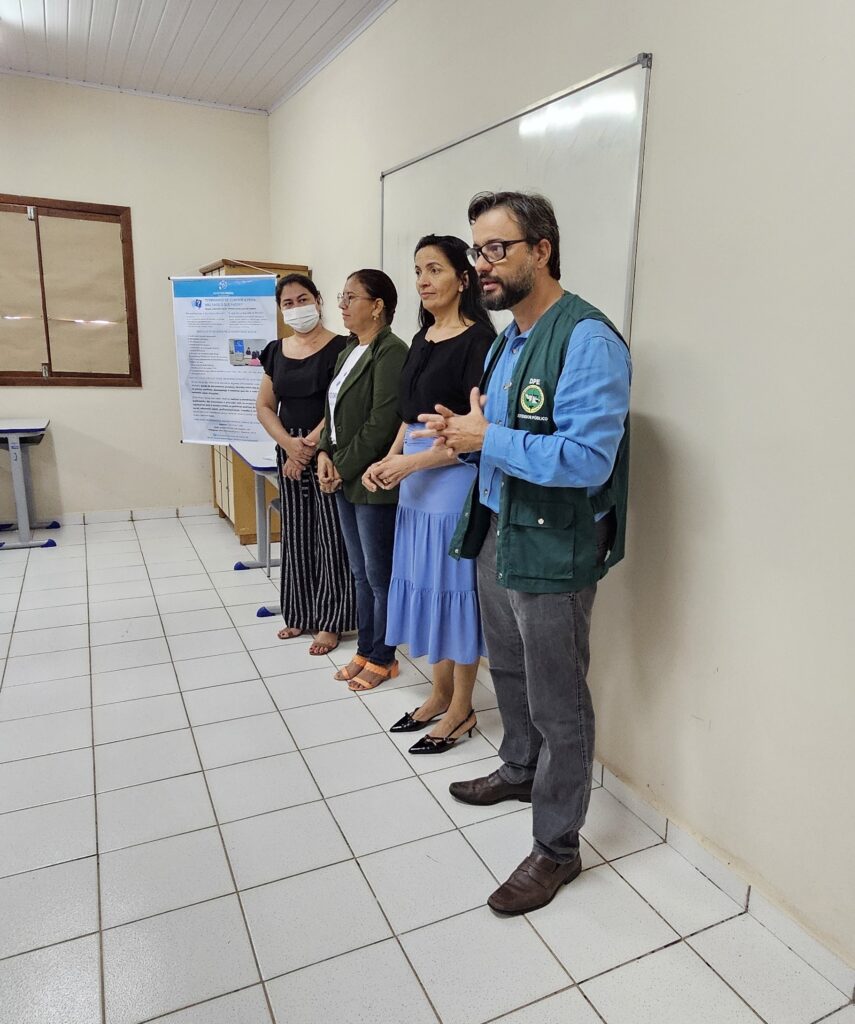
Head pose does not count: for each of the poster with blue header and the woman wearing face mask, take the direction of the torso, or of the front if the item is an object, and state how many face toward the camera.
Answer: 2

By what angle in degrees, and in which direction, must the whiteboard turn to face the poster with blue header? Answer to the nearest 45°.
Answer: approximately 90° to its right

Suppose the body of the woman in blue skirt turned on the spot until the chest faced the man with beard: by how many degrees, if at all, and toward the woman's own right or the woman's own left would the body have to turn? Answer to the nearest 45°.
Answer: approximately 90° to the woman's own left

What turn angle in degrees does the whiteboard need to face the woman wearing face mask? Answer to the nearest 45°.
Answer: approximately 90° to its right
